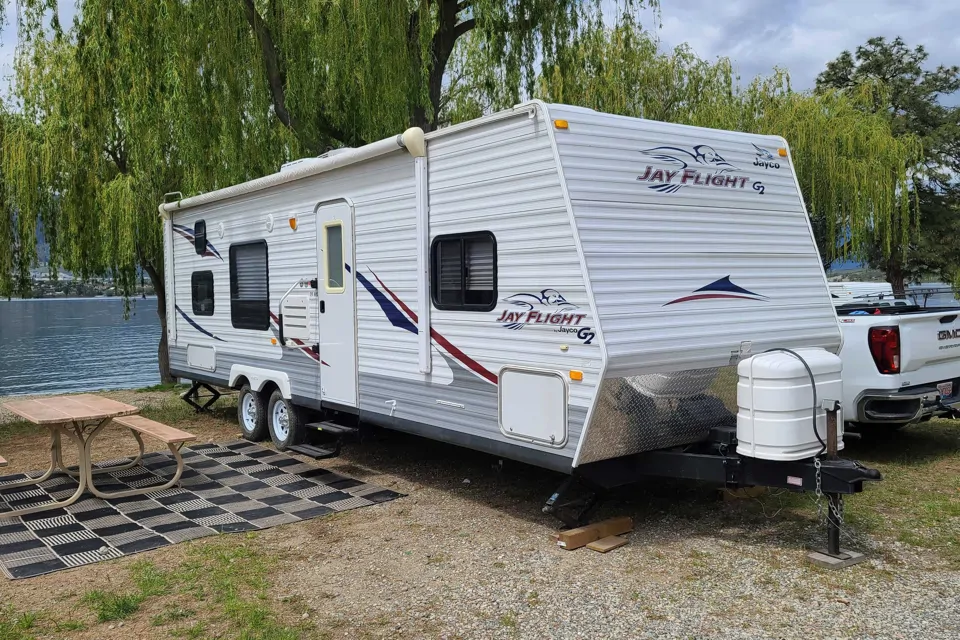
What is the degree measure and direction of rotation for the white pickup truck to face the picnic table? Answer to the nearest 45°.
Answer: approximately 90° to its left

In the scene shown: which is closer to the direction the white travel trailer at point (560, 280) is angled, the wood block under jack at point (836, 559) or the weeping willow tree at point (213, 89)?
the wood block under jack

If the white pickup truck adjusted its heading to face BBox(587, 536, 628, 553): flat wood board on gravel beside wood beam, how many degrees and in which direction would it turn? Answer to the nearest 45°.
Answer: approximately 90° to its left

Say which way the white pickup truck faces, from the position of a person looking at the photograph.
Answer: facing away from the viewer and to the left of the viewer

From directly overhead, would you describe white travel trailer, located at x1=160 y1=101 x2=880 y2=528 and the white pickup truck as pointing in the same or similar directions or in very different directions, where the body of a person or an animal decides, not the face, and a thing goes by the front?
very different directions

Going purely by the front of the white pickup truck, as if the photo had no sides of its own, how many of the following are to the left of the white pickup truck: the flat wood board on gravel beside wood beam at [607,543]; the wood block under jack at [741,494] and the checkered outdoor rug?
3

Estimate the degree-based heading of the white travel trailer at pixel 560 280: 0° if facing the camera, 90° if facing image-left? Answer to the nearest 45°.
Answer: approximately 315°

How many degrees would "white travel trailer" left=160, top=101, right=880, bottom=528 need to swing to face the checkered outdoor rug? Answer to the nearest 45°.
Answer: approximately 135° to its right
